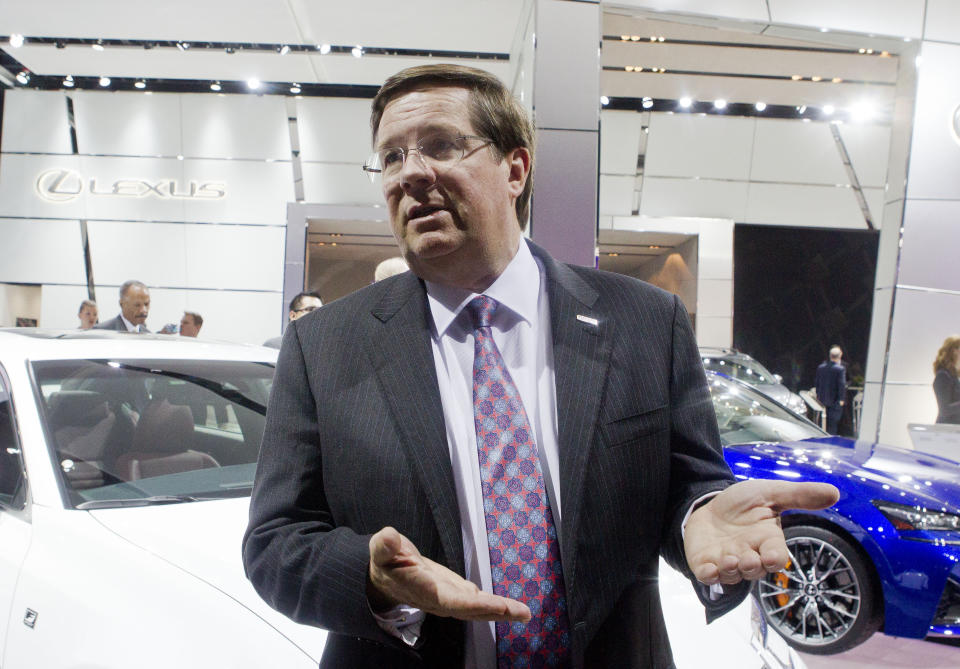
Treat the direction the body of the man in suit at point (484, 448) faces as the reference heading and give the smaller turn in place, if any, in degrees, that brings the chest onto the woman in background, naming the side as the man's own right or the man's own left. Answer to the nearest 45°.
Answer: approximately 135° to the man's own left

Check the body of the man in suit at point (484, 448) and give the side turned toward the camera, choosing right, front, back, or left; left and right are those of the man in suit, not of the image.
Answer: front

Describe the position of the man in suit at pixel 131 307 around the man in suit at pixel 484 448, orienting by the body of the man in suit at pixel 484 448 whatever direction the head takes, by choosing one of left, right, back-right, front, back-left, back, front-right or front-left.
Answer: back-right

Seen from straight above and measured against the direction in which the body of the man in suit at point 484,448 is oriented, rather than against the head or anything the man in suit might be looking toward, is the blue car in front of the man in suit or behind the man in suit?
behind

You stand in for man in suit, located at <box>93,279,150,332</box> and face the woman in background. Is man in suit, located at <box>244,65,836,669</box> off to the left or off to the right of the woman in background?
right

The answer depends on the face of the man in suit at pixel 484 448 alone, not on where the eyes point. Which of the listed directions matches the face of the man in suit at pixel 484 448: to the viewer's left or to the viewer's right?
to the viewer's left

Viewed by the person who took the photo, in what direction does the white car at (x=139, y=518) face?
facing the viewer and to the right of the viewer

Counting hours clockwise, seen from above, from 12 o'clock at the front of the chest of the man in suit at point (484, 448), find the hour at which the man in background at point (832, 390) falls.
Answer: The man in background is roughly at 7 o'clock from the man in suit.
